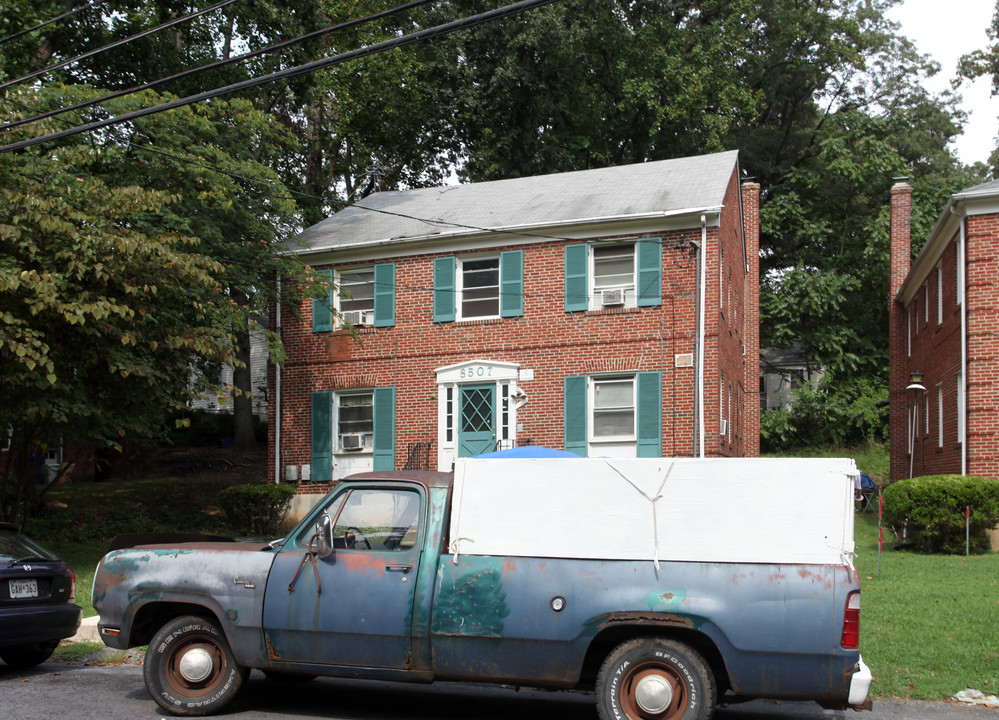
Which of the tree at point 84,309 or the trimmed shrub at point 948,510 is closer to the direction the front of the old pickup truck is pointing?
the tree

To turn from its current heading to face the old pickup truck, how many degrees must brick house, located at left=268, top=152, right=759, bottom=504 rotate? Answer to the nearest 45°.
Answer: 0° — it already faces it

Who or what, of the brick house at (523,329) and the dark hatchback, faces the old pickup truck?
the brick house

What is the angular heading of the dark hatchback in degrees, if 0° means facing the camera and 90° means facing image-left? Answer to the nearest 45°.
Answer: approximately 135°

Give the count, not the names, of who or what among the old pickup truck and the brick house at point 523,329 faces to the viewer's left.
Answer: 1

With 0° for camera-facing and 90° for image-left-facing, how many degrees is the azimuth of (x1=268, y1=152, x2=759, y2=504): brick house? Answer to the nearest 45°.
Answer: approximately 0°

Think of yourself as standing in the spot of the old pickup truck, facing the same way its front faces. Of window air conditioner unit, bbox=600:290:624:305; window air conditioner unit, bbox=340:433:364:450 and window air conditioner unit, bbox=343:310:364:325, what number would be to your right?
3

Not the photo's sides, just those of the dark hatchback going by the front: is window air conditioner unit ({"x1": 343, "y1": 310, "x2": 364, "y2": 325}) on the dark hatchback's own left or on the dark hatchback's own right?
on the dark hatchback's own right

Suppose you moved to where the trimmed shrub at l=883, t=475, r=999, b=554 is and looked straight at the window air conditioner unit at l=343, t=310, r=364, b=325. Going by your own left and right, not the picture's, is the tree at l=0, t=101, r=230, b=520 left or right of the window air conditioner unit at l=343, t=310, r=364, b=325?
left

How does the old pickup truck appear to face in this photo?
to the viewer's left

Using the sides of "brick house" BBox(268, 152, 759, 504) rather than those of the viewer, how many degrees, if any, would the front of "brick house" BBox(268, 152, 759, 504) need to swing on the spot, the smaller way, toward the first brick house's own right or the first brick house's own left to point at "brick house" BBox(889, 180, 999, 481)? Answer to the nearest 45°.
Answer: approximately 90° to the first brick house's own left
